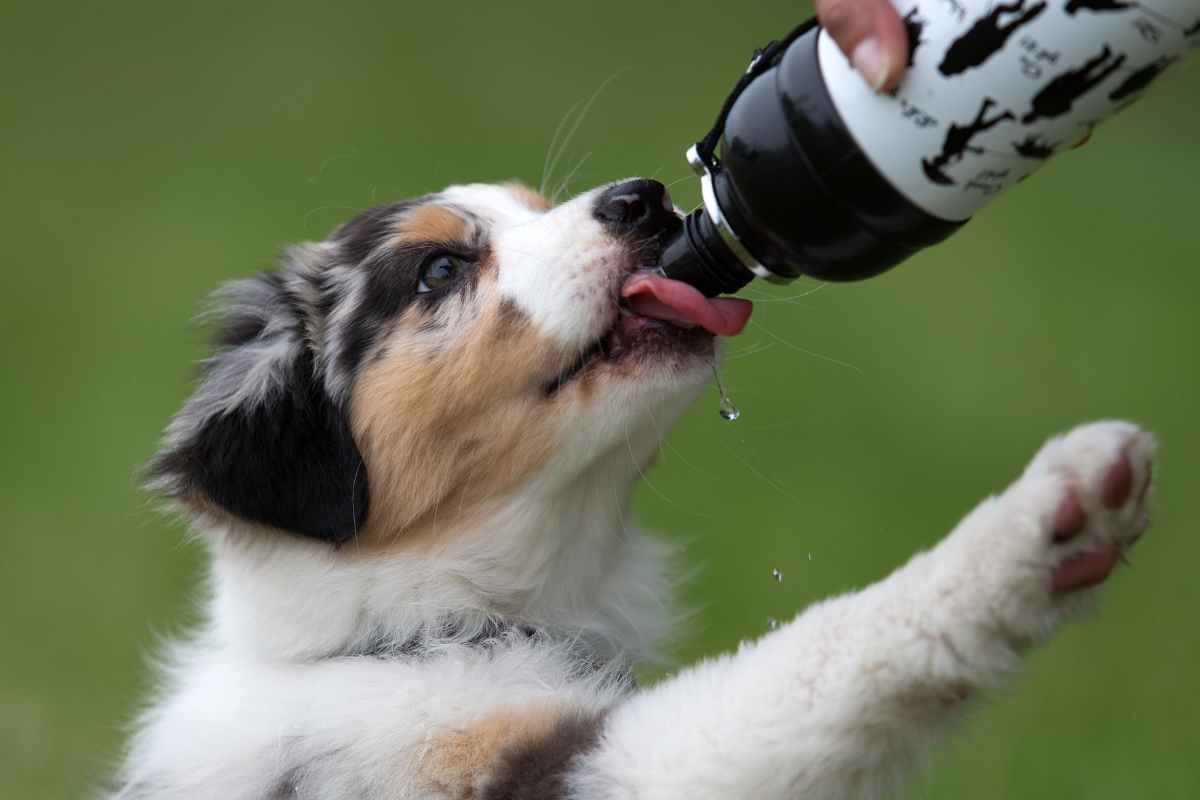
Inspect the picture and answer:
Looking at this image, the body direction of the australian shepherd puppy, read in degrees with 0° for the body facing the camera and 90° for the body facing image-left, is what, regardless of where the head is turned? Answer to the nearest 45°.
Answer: approximately 270°
